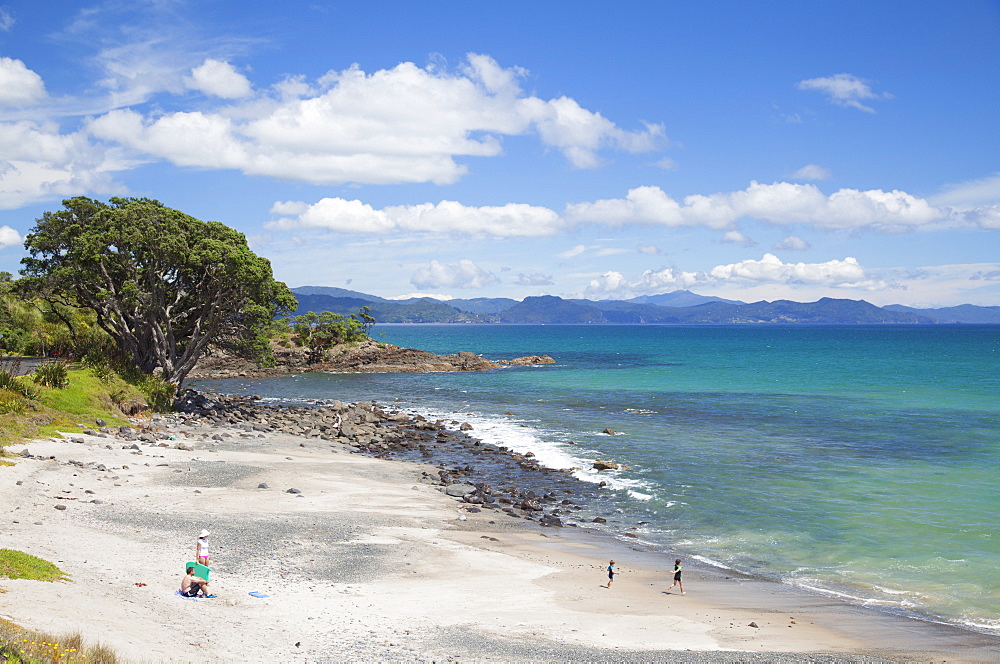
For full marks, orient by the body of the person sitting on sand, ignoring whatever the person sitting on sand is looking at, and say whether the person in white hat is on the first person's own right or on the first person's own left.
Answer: on the first person's own left
